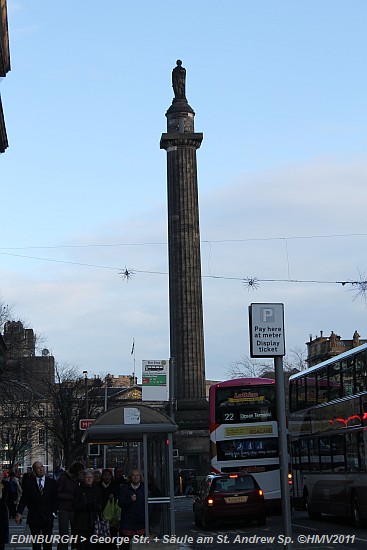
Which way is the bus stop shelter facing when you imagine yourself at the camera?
facing to the left of the viewer

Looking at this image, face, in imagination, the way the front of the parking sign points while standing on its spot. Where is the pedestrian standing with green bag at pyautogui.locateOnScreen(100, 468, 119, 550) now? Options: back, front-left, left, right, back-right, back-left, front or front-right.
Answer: back-right

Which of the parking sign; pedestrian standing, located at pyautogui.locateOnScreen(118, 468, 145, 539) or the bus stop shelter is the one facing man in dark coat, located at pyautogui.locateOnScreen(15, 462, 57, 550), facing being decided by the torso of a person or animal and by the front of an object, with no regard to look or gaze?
the bus stop shelter

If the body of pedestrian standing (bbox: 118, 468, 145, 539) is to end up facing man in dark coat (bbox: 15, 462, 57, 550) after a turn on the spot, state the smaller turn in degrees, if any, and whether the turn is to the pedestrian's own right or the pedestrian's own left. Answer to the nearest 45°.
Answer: approximately 135° to the pedestrian's own right

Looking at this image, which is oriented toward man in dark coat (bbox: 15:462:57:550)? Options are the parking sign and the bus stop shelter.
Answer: the bus stop shelter

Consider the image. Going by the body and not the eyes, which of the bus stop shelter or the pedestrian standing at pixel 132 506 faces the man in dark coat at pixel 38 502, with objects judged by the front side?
the bus stop shelter

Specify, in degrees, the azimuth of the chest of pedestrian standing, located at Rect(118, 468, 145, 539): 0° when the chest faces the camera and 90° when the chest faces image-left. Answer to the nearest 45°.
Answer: approximately 0°

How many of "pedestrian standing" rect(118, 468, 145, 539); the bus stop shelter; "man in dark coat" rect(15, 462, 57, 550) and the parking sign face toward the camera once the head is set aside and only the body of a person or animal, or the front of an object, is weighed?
3

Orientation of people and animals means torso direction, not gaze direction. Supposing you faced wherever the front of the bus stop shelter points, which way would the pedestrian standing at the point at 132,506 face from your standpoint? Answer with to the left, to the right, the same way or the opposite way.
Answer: to the left

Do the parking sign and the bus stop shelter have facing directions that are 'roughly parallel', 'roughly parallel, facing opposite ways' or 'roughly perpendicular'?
roughly perpendicular
